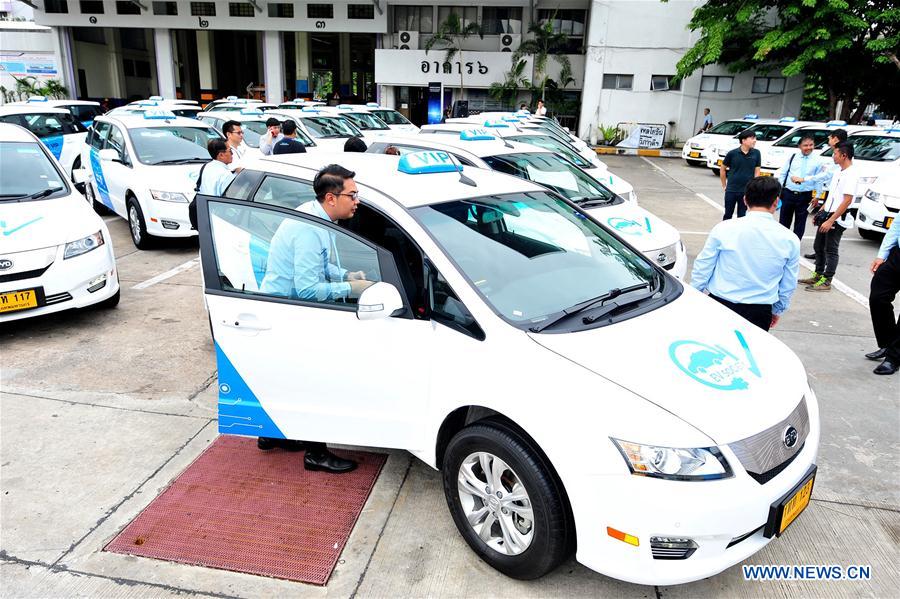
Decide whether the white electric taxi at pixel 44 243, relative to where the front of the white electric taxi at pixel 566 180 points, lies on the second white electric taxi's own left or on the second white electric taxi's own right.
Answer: on the second white electric taxi's own right

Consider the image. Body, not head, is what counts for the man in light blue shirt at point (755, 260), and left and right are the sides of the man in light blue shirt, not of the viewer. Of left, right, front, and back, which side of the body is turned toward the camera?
back

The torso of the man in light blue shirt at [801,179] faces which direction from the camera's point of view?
toward the camera

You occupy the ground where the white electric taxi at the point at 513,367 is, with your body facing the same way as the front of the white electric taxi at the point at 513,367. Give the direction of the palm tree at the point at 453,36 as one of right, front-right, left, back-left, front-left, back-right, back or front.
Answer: back-left

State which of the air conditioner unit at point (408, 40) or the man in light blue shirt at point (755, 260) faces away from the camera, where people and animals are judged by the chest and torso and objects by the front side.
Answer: the man in light blue shirt

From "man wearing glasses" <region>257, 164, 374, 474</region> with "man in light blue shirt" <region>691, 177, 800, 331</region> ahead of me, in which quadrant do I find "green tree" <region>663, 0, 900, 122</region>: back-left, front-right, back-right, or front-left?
front-left

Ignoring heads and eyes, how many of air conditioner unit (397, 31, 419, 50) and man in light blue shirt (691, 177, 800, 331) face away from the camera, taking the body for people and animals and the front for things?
1

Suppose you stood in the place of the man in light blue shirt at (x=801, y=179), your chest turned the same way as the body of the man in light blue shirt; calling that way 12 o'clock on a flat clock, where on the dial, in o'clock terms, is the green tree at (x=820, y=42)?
The green tree is roughly at 6 o'clock from the man in light blue shirt.

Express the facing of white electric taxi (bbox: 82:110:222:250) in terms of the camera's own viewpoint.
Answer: facing the viewer and to the right of the viewer

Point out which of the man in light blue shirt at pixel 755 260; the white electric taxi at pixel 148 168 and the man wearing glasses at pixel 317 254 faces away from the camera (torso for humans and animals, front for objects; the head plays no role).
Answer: the man in light blue shirt

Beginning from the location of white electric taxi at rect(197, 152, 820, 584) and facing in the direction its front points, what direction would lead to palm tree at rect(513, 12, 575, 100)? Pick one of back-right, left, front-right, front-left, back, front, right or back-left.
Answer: back-left

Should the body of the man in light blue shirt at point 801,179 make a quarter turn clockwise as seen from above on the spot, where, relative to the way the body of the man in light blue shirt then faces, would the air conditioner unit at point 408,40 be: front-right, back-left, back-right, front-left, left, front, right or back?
front-right

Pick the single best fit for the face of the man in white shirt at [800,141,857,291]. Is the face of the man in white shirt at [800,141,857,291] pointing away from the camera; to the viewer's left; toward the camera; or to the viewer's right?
to the viewer's left

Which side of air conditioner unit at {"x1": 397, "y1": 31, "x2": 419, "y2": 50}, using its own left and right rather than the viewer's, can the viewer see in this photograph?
front
